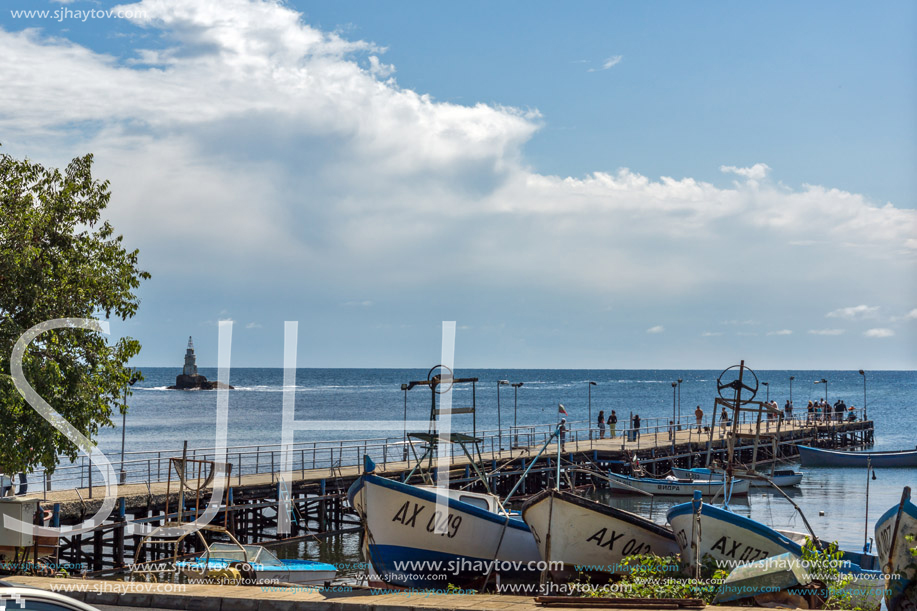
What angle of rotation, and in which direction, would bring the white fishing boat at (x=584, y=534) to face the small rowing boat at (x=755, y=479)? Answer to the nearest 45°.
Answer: approximately 135° to its right

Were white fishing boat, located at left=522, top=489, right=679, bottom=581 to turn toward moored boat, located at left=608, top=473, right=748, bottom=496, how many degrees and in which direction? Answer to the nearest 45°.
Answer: approximately 135° to its right

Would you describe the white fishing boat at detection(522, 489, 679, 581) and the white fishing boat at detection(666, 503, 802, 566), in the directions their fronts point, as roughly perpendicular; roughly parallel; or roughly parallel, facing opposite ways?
roughly parallel

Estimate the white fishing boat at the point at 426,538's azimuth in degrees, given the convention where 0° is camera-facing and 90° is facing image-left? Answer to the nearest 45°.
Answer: approximately 45°

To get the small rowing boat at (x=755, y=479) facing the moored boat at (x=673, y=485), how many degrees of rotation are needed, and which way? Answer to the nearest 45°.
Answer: approximately 45° to its left

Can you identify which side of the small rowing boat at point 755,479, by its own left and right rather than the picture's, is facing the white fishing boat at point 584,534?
left

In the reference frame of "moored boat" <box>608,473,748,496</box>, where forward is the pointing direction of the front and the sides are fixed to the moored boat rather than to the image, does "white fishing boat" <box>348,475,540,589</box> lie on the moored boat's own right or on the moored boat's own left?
on the moored boat's own left

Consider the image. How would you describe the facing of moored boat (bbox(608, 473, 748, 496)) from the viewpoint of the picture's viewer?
facing to the left of the viewer

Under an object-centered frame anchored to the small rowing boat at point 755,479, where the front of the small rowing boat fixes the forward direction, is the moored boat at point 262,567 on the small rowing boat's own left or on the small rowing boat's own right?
on the small rowing boat's own left

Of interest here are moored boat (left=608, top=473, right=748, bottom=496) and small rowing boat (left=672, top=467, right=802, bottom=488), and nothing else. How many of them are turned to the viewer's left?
2

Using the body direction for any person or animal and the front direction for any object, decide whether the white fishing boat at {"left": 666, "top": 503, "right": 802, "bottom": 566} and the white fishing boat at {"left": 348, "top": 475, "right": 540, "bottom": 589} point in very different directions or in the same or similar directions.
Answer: same or similar directions
